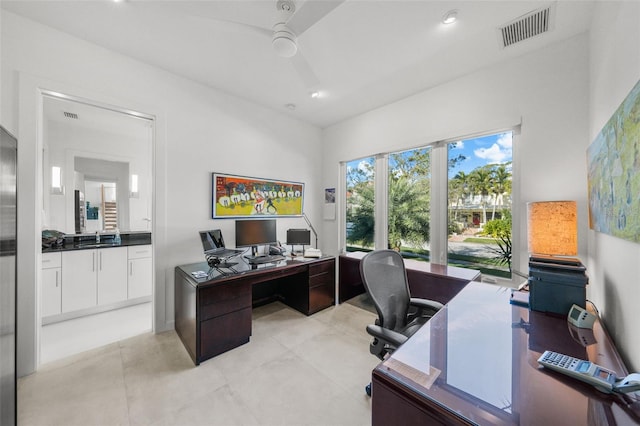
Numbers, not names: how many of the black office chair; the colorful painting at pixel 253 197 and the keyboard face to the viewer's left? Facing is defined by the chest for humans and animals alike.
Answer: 0

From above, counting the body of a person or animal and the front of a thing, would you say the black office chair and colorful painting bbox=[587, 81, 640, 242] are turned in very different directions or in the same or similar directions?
very different directions

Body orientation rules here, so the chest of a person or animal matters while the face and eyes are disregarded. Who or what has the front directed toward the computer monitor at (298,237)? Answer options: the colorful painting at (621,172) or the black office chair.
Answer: the colorful painting

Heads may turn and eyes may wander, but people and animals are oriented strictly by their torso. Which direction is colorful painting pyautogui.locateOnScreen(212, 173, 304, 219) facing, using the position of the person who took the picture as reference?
facing the viewer and to the right of the viewer

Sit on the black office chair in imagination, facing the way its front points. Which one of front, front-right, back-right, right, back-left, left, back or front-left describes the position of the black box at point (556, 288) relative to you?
front-left

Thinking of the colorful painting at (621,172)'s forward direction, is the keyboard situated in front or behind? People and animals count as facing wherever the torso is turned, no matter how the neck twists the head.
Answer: in front

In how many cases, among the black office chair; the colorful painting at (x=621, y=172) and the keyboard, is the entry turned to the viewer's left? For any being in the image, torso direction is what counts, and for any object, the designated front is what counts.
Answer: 1

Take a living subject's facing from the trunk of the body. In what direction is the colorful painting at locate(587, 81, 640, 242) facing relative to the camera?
to the viewer's left

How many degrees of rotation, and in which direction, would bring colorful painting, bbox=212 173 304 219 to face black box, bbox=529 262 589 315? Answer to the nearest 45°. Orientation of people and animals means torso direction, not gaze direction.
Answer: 0° — it already faces it

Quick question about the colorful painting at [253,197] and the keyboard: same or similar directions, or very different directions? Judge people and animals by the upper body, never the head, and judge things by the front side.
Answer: same or similar directions

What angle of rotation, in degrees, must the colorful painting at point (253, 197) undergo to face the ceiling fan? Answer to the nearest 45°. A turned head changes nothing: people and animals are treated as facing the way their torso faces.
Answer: approximately 45° to its right

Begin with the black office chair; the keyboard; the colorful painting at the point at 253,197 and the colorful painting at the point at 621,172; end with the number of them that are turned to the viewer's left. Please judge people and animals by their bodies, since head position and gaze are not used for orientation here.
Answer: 1

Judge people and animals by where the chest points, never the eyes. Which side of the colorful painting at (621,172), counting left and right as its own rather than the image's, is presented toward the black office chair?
front
